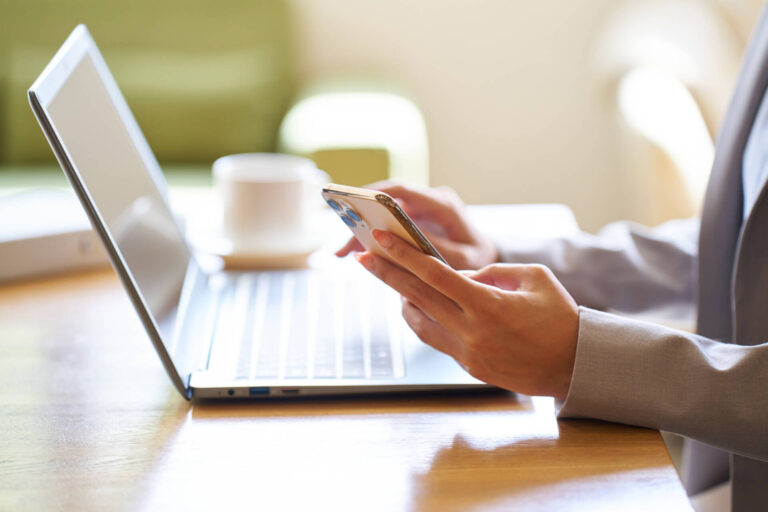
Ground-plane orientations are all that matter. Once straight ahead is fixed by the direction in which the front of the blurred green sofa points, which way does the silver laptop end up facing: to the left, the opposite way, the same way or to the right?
to the left

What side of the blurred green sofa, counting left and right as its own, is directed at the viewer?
front

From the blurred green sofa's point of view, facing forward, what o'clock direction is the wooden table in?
The wooden table is roughly at 12 o'clock from the blurred green sofa.

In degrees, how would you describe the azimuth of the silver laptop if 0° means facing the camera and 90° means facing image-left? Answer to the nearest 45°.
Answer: approximately 270°

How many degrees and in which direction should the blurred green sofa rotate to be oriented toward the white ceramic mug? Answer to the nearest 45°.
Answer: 0° — it already faces it

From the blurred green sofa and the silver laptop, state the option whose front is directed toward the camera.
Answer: the blurred green sofa

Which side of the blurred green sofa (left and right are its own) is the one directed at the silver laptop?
front
